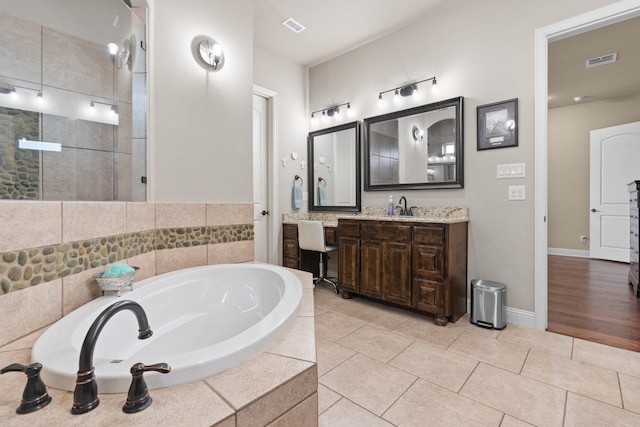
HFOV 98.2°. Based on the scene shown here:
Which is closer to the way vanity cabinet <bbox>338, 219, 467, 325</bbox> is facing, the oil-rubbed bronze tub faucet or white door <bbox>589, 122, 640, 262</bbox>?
the oil-rubbed bronze tub faucet

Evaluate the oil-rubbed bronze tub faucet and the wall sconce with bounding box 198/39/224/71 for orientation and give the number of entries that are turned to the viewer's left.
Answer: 0

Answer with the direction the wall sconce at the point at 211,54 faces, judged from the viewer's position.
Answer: facing the viewer and to the right of the viewer

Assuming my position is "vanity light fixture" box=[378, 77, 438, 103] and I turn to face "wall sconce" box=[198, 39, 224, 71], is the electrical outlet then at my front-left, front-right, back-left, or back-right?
back-left

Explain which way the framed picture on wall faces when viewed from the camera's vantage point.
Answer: facing the viewer and to the left of the viewer

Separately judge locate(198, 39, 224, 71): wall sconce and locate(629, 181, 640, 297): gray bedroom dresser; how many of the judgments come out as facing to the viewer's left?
1

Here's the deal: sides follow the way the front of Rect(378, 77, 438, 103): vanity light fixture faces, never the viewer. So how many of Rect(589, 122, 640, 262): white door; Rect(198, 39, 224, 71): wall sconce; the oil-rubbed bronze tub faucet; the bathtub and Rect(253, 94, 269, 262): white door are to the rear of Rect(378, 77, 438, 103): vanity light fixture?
1

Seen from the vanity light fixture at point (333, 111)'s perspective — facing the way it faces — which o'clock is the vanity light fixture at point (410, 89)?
the vanity light fixture at point (410, 89) is roughly at 9 o'clock from the vanity light fixture at point (333, 111).

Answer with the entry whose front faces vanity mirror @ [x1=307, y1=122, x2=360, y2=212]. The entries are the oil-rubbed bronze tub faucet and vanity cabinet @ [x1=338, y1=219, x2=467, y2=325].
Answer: the oil-rubbed bronze tub faucet

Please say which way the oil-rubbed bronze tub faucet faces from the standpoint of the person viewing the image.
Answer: facing away from the viewer and to the right of the viewer

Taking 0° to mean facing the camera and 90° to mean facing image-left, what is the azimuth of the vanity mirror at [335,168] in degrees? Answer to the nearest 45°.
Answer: approximately 45°
